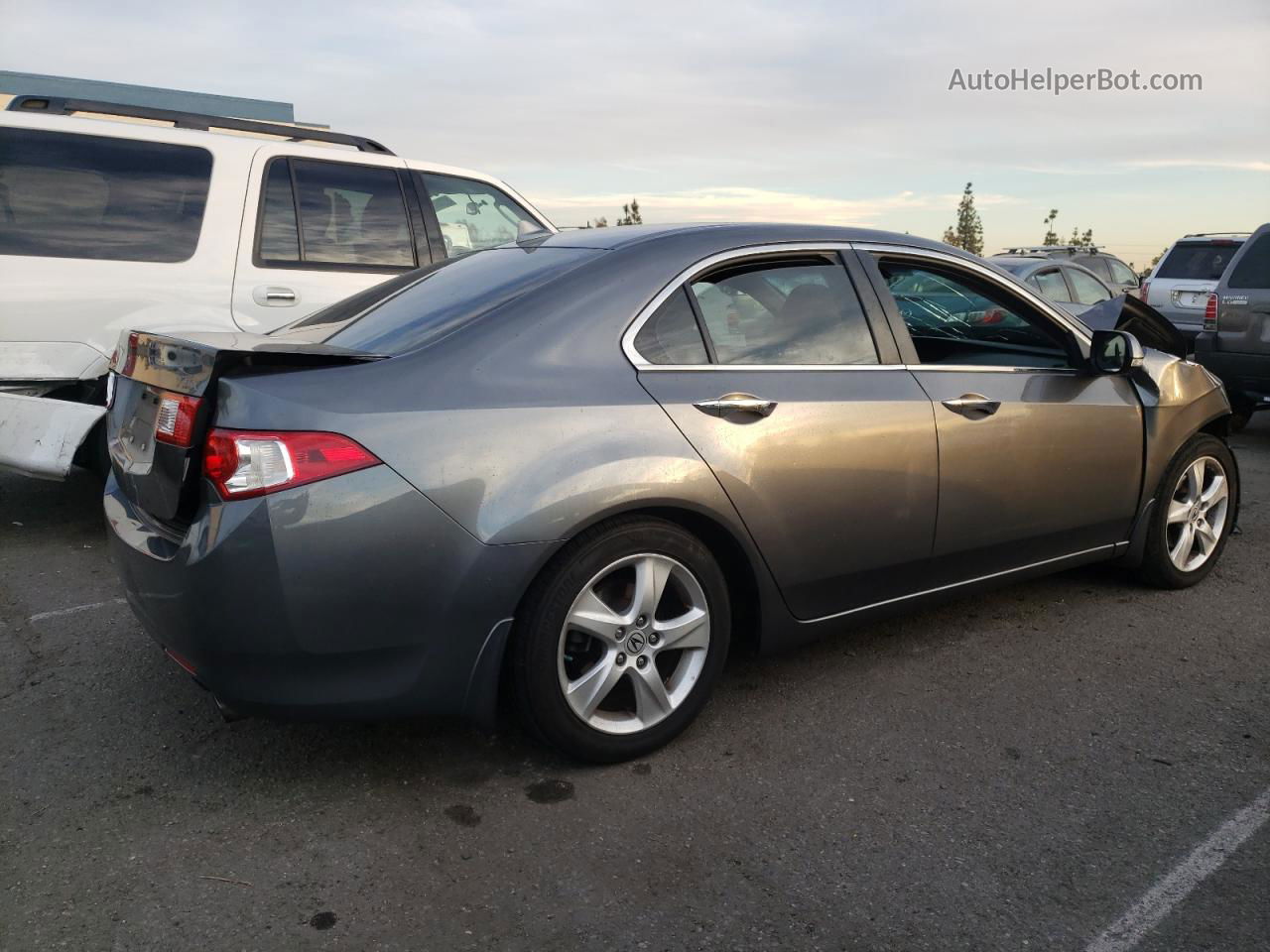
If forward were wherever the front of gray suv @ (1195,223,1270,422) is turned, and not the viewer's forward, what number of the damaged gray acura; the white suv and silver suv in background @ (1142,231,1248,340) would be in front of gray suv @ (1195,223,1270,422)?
1

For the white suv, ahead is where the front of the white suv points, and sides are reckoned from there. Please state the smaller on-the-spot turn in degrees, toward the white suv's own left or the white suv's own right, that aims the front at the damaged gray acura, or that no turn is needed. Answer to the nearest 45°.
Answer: approximately 90° to the white suv's own right

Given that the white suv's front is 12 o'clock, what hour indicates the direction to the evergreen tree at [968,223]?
The evergreen tree is roughly at 12 o'clock from the white suv.

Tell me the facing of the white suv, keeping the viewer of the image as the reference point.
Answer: facing away from the viewer and to the right of the viewer

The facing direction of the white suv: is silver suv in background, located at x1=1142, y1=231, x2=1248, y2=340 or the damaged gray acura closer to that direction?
the silver suv in background

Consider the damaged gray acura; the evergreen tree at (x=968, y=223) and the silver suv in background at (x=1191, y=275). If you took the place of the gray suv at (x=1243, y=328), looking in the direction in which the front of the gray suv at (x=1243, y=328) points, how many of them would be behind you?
1

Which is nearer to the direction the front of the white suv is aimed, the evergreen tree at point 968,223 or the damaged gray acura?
the evergreen tree

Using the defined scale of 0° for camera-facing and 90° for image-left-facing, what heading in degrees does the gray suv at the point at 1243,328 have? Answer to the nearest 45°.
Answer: approximately 180°

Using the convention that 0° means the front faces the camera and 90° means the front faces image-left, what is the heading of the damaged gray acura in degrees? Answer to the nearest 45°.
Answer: approximately 225°

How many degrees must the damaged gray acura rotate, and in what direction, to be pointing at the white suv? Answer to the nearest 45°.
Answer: approximately 90° to its left
